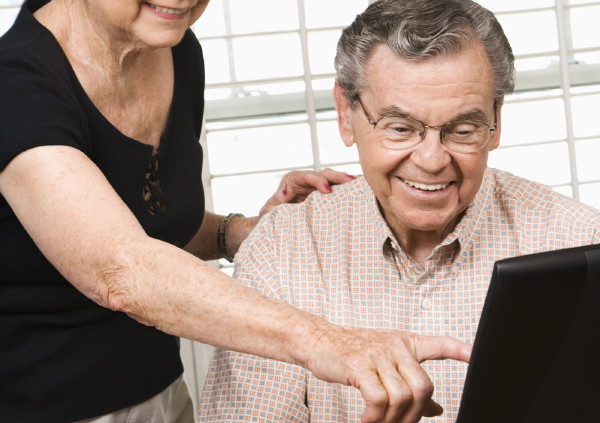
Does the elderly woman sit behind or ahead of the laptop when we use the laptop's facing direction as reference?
ahead

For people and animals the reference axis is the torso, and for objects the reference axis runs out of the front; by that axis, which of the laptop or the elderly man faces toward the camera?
the elderly man

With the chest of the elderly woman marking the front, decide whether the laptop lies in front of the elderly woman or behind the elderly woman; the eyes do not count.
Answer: in front

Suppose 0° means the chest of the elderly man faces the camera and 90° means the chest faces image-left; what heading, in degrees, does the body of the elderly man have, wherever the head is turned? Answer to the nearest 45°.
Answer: approximately 0°

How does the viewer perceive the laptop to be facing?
facing away from the viewer and to the left of the viewer

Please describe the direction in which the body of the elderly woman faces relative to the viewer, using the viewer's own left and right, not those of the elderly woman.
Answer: facing the viewer and to the right of the viewer

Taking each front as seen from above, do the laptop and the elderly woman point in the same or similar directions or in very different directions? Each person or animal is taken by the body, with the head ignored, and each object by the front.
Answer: very different directions

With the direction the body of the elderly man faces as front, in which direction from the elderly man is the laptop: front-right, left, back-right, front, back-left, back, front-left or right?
front

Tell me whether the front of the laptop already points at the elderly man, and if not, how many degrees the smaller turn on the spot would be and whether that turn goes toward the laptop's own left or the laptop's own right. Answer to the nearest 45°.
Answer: approximately 45° to the laptop's own right

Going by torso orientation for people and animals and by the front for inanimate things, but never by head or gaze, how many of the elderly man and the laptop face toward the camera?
1
